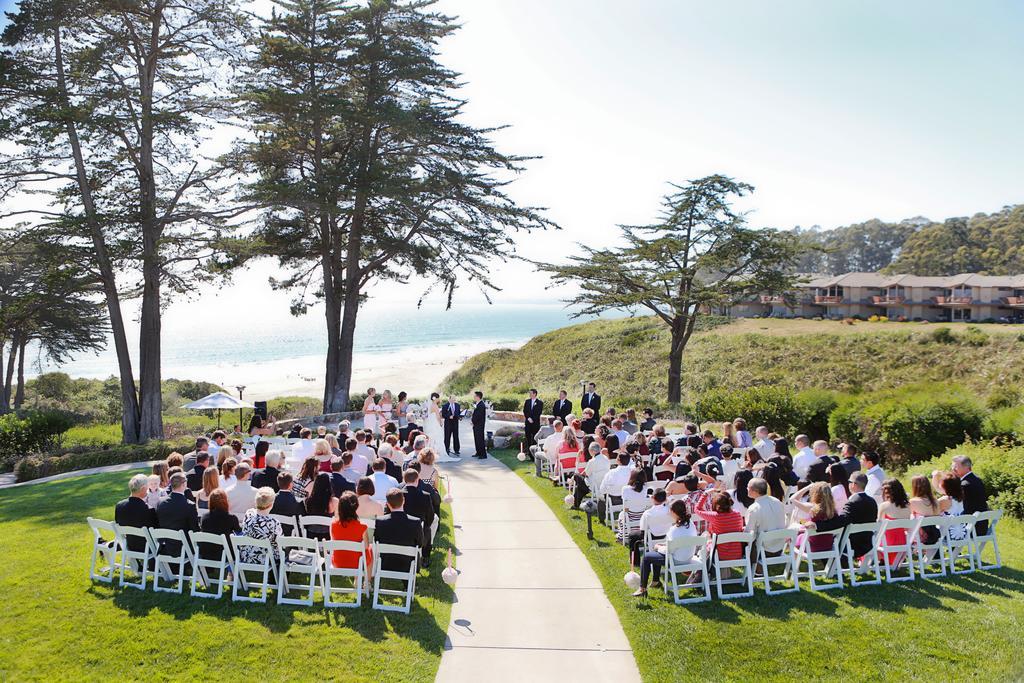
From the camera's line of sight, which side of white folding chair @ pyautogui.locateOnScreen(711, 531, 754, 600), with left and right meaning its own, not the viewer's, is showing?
back

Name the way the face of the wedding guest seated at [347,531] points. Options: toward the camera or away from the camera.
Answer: away from the camera

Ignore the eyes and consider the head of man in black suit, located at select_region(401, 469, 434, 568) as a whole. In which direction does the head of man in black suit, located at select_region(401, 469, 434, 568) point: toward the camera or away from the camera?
away from the camera

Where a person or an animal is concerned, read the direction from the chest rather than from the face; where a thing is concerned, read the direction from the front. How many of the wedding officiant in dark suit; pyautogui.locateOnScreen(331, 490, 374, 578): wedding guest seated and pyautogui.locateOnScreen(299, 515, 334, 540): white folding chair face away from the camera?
2

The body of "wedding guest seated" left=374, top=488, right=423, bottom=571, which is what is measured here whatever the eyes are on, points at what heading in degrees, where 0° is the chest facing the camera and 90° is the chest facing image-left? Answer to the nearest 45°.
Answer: approximately 180°

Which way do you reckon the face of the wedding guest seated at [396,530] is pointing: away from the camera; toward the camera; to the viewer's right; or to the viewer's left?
away from the camera

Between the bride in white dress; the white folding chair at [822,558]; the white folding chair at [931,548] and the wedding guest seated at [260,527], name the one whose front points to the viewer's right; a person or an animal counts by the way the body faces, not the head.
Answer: the bride in white dress

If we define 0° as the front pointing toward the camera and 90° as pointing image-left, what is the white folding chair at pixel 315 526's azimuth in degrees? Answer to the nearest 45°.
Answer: approximately 180°

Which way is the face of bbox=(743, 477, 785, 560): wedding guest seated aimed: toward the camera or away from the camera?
away from the camera

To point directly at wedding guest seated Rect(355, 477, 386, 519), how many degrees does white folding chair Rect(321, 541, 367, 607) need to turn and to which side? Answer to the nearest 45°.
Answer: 0° — it already faces them

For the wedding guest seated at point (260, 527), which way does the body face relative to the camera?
away from the camera
